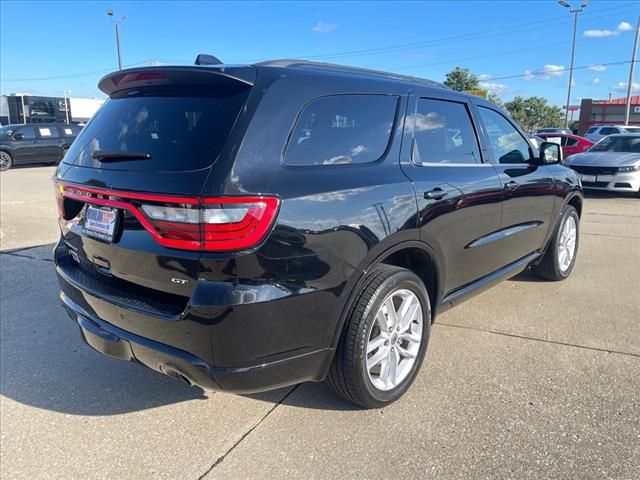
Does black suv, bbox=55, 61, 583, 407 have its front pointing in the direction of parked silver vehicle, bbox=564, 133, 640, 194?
yes

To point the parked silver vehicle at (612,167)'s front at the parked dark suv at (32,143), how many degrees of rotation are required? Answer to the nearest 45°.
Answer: approximately 45° to its right

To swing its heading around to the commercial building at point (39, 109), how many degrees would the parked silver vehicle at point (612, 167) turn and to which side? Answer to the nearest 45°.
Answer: approximately 45° to its right

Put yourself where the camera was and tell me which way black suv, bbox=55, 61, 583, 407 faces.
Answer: facing away from the viewer and to the right of the viewer

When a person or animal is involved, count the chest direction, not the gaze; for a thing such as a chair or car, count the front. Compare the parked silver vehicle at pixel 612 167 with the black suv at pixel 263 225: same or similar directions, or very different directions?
very different directions

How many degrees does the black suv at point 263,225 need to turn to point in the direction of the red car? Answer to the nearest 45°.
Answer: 0° — it already faces it

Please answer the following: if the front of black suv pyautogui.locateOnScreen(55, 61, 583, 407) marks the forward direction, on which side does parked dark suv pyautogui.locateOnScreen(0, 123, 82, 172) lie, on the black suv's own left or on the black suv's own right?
on the black suv's own left

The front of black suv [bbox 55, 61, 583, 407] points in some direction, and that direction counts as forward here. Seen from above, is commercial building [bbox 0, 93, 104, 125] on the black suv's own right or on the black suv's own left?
on the black suv's own left

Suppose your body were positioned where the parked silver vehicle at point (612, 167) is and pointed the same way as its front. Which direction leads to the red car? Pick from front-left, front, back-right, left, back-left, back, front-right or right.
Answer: back-right
